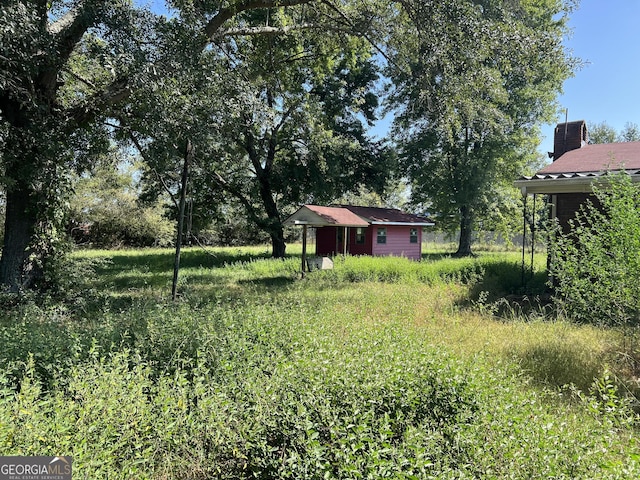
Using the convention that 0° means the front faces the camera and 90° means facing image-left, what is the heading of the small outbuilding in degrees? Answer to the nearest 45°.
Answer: approximately 45°

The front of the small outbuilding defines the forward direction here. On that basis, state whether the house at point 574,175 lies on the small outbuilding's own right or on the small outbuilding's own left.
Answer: on the small outbuilding's own left

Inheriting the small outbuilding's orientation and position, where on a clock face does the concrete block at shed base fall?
The concrete block at shed base is roughly at 11 o'clock from the small outbuilding.
